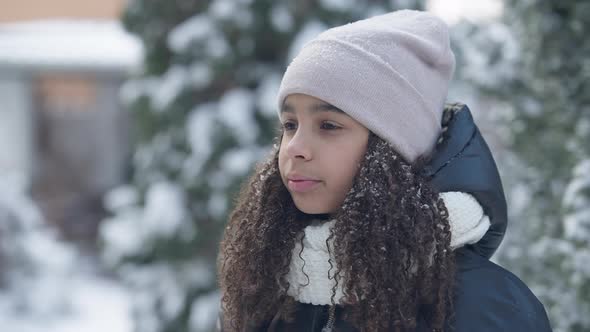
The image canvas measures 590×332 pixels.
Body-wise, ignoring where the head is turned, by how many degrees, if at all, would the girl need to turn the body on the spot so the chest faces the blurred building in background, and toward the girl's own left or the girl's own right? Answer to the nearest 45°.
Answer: approximately 90° to the girl's own right

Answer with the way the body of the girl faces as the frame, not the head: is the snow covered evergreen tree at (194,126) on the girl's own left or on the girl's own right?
on the girl's own right

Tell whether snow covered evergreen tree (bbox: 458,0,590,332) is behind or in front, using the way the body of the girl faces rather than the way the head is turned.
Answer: behind

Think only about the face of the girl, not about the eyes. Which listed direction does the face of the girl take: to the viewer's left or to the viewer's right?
to the viewer's left

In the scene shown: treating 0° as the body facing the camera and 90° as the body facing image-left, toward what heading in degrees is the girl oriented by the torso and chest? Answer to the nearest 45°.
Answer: approximately 45°

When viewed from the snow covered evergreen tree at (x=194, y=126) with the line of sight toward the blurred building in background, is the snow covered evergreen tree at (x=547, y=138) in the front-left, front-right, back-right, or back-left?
back-right
